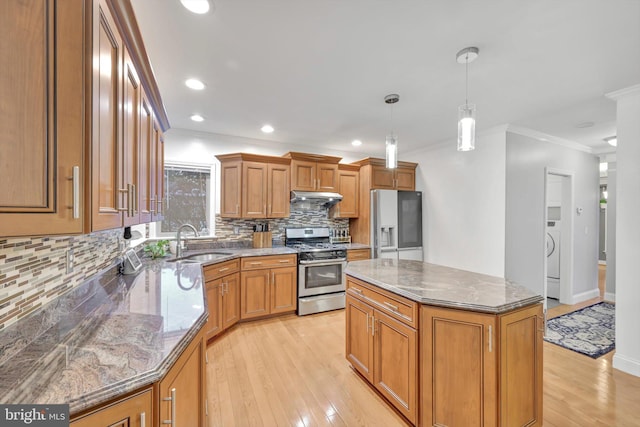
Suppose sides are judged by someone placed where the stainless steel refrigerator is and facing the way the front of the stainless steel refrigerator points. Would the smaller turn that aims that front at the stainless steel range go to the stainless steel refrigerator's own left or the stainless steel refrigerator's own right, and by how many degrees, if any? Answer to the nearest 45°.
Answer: approximately 45° to the stainless steel refrigerator's own right

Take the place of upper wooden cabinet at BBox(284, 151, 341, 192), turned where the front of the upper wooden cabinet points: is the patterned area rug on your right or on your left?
on your left

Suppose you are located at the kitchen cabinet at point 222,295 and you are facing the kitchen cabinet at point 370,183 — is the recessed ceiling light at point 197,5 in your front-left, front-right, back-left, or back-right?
back-right

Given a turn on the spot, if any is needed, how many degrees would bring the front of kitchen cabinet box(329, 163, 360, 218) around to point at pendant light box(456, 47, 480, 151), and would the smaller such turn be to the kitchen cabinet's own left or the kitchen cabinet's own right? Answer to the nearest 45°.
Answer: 0° — it already faces it

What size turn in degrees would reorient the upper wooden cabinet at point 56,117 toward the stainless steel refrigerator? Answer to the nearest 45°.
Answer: approximately 45° to its left

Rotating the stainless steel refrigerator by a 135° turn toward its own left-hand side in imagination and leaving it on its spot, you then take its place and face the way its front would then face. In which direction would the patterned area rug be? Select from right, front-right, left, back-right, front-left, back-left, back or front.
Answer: front-right

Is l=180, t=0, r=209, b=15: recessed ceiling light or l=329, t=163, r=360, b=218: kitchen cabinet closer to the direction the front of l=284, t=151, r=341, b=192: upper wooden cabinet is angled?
the recessed ceiling light

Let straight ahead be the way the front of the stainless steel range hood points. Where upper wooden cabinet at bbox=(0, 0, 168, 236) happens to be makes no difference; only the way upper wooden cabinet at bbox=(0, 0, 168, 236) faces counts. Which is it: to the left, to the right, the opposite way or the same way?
to the left

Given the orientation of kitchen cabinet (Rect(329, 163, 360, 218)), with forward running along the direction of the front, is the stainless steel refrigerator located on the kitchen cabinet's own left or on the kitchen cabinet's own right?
on the kitchen cabinet's own left

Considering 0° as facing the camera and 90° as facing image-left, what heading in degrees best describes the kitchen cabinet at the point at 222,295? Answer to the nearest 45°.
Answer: approximately 315°

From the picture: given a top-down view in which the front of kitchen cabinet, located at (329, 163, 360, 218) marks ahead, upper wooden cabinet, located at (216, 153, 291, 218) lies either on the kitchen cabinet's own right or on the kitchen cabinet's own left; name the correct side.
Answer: on the kitchen cabinet's own right
